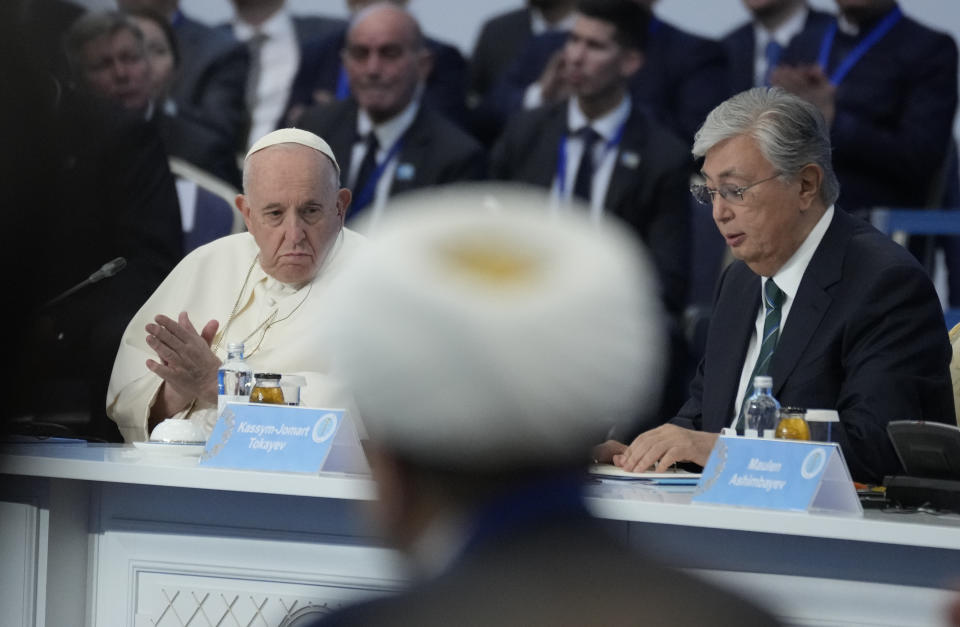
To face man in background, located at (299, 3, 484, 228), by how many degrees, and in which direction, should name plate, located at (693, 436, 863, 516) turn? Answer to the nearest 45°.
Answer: approximately 90° to its right

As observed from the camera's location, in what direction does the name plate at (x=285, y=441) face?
facing the viewer and to the left of the viewer

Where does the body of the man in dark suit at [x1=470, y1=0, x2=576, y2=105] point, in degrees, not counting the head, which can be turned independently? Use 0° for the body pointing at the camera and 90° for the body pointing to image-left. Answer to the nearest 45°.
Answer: approximately 0°

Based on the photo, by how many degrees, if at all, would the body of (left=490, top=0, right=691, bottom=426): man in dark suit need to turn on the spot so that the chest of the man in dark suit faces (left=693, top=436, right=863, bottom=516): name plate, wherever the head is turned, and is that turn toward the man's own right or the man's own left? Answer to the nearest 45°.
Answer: approximately 45° to the man's own left

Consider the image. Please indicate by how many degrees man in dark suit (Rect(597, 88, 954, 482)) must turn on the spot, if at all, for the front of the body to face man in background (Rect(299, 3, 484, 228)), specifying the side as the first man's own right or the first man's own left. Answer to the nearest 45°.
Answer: approximately 90° to the first man's own right

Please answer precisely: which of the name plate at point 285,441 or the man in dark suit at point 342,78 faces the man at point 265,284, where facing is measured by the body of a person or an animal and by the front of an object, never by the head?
the man in dark suit

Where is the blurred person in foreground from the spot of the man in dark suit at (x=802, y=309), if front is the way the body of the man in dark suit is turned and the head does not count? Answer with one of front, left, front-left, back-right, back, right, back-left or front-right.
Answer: front-left

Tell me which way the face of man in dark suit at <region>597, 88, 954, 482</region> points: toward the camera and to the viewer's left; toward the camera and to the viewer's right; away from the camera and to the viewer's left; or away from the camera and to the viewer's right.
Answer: toward the camera and to the viewer's left

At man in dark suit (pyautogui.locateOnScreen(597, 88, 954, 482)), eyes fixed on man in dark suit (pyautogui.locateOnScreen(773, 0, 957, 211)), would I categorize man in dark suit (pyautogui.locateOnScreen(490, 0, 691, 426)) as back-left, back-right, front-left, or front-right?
front-left

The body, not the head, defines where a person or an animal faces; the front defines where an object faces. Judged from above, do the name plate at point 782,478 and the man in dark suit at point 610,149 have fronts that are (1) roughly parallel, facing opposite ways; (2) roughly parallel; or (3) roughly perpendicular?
roughly parallel

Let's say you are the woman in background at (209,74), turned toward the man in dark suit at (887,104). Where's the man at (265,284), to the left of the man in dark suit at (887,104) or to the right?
right

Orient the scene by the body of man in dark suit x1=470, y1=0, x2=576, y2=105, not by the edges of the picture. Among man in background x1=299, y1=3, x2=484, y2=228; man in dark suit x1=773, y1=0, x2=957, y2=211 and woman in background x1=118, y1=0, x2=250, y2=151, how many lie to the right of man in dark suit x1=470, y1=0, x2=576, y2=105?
2

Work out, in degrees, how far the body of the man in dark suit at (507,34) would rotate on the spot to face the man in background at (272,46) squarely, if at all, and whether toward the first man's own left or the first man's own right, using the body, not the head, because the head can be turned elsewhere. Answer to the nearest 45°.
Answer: approximately 90° to the first man's own right

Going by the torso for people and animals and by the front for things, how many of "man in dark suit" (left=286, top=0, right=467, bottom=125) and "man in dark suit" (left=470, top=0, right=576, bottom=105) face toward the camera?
2

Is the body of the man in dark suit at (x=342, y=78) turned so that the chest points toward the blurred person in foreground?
yes

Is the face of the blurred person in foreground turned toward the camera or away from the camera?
away from the camera

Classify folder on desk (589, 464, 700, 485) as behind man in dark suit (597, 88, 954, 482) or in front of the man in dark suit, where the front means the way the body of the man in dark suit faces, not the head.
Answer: in front
